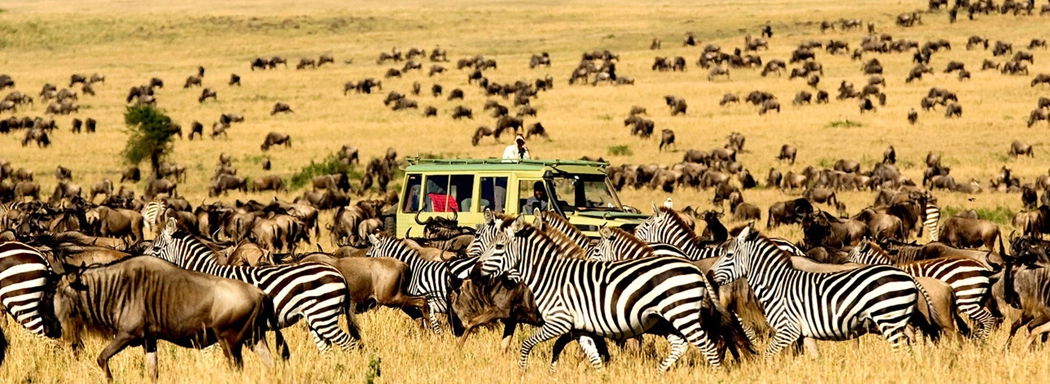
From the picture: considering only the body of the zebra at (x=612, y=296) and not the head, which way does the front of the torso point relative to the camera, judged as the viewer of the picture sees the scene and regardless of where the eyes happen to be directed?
to the viewer's left

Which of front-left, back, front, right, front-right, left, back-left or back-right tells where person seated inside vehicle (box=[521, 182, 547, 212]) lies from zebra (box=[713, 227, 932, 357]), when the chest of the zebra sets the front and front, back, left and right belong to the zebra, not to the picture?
front-right

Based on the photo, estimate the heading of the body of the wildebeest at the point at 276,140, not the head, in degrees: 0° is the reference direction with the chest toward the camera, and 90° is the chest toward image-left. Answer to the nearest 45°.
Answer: approximately 90°

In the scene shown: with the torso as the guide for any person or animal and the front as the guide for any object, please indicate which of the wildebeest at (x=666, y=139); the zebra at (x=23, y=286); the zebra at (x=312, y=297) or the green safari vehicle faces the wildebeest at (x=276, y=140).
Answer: the wildebeest at (x=666, y=139)

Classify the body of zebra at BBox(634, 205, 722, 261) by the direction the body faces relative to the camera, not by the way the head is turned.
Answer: to the viewer's left
